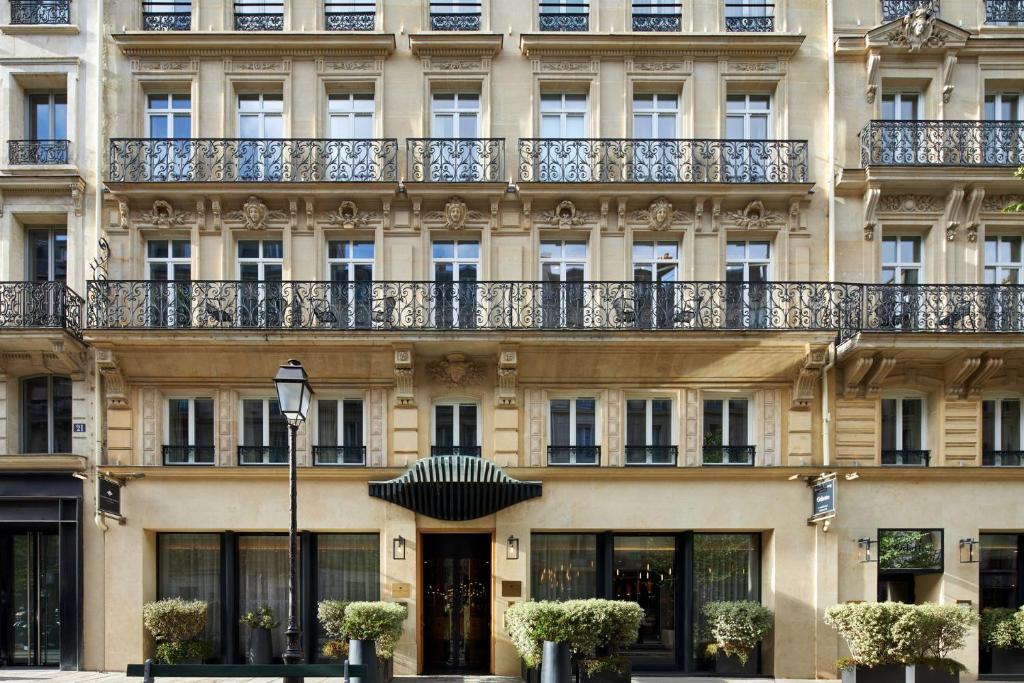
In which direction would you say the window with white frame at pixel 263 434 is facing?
toward the camera

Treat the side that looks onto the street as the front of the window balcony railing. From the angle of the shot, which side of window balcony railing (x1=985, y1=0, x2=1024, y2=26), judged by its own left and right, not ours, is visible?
front

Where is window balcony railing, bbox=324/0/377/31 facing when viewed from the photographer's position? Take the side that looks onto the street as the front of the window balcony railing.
facing the viewer

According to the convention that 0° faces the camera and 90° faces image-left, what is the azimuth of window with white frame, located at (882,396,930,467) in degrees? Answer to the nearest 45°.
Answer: approximately 0°

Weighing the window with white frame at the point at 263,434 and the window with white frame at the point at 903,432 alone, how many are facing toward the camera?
2

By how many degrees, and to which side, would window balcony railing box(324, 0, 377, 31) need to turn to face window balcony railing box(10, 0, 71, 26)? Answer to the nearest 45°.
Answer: approximately 90° to its right

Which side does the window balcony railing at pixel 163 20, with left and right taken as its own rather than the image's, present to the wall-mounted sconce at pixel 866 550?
left
